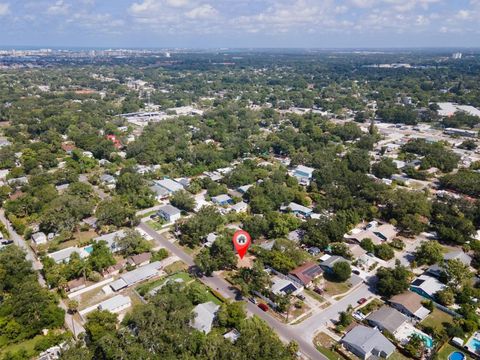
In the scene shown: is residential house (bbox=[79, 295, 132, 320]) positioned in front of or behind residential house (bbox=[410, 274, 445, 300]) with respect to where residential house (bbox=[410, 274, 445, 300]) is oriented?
in front

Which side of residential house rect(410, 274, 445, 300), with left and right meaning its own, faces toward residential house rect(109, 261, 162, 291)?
front

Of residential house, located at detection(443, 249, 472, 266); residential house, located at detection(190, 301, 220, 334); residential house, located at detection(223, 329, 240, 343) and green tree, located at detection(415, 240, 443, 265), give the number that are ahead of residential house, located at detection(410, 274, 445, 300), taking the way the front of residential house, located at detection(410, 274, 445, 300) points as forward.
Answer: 2

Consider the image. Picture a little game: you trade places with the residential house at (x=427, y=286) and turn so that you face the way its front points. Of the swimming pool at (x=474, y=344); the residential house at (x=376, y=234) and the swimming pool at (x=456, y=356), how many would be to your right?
1

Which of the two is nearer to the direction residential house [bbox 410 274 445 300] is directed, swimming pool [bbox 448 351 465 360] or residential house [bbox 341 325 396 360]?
the residential house
